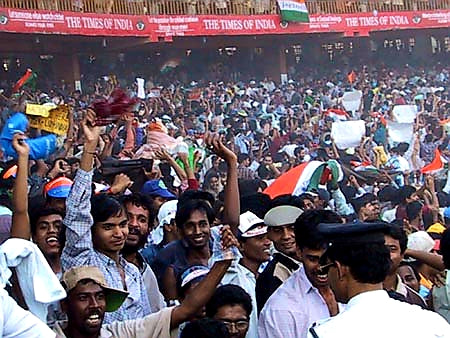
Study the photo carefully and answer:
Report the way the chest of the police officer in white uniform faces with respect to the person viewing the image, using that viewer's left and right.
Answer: facing away from the viewer and to the left of the viewer

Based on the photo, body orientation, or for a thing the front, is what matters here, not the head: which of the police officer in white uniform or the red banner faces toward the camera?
the red banner

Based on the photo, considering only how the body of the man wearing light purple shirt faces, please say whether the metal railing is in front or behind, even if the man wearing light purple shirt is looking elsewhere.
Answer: behind

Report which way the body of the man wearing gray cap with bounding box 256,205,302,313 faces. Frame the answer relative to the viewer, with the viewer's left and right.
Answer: facing the viewer and to the right of the viewer

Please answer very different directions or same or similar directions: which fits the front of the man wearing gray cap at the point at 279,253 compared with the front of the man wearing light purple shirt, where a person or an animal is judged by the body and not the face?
same or similar directions

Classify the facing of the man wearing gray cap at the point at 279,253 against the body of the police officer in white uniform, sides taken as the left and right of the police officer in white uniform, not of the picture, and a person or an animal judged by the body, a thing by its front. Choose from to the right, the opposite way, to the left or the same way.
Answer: the opposite way

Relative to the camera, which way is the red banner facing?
toward the camera

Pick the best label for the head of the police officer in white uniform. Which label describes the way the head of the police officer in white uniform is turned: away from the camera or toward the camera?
away from the camera

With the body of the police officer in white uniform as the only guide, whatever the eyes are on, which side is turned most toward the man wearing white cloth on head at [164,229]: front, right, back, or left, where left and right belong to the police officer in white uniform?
front

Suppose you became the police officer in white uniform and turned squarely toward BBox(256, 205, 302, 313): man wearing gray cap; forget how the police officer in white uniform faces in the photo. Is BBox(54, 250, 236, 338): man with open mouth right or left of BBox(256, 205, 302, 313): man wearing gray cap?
left

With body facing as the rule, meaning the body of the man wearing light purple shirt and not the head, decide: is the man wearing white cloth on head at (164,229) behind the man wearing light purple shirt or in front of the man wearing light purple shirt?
behind

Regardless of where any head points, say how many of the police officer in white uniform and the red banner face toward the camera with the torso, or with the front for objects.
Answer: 1

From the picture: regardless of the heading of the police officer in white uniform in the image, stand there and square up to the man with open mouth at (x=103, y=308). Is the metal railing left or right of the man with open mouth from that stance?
right

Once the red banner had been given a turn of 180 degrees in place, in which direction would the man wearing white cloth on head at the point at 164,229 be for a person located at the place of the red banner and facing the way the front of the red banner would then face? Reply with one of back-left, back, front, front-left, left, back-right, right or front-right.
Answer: back

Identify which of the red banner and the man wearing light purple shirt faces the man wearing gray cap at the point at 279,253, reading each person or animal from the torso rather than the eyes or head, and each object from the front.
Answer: the red banner

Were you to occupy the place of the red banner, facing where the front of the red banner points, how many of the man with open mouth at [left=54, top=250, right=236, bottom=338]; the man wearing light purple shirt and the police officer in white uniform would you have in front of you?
3

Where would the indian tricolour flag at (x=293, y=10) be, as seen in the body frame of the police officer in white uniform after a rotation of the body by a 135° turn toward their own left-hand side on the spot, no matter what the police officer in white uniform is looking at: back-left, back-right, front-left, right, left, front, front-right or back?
back

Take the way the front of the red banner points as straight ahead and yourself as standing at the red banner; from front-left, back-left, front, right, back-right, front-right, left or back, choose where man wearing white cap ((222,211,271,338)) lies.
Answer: front
